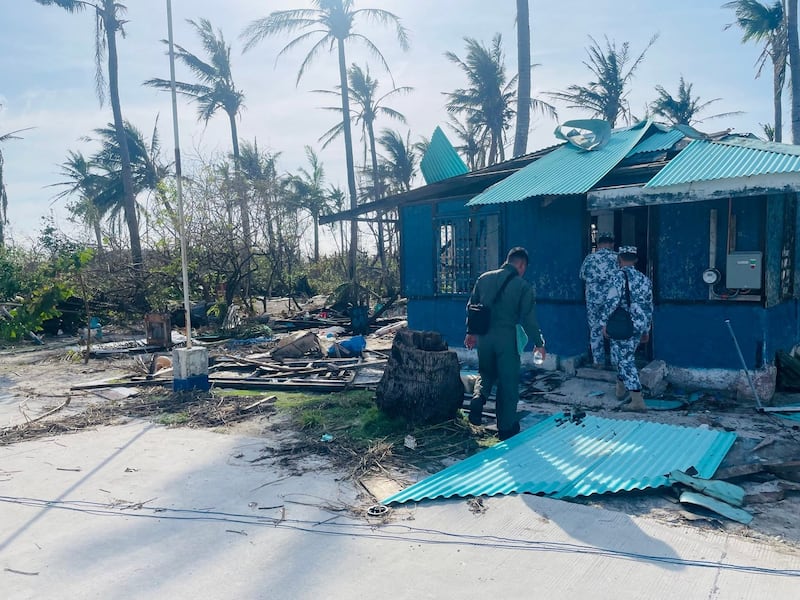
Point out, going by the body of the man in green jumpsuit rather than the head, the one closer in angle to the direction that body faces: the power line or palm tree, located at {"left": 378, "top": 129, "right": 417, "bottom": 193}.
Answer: the palm tree

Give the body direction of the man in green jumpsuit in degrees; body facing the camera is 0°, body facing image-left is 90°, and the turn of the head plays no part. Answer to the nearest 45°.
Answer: approximately 225°

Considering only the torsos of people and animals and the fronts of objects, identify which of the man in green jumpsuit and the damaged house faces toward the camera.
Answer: the damaged house

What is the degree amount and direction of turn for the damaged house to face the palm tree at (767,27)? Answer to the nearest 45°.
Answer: approximately 180°

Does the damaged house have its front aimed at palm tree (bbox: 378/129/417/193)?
no

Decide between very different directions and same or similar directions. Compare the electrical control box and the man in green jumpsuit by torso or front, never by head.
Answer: very different directions

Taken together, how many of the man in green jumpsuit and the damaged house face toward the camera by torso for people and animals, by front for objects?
1

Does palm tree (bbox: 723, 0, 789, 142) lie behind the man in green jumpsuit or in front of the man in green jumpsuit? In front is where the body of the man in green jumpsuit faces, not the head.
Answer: in front

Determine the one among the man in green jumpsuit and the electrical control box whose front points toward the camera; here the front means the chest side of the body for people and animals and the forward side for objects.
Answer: the electrical control box

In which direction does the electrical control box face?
toward the camera

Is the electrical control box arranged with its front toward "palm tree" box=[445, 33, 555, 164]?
no

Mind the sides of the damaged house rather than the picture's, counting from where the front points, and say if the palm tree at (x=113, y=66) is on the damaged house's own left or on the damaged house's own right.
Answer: on the damaged house's own right

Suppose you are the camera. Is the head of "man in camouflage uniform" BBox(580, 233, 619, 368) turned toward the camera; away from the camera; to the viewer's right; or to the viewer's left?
away from the camera

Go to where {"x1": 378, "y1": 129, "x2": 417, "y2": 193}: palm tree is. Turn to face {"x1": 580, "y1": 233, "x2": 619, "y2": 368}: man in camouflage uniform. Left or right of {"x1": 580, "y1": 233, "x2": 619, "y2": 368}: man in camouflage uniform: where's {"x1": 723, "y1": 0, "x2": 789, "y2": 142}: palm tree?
left

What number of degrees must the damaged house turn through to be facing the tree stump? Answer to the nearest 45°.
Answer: approximately 45° to its right

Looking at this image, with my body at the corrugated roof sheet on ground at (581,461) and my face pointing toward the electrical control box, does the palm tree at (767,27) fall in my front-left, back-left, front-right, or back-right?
front-left

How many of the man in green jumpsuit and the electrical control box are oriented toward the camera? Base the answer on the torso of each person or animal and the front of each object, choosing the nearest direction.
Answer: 1

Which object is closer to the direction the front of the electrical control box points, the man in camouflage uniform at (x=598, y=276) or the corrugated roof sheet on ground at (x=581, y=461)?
the corrugated roof sheet on ground
